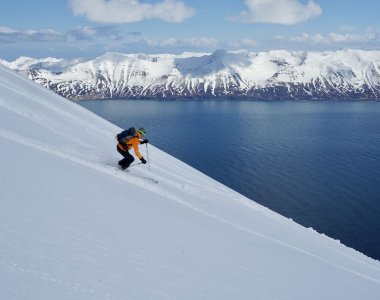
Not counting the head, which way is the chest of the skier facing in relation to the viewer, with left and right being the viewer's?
facing to the right of the viewer
